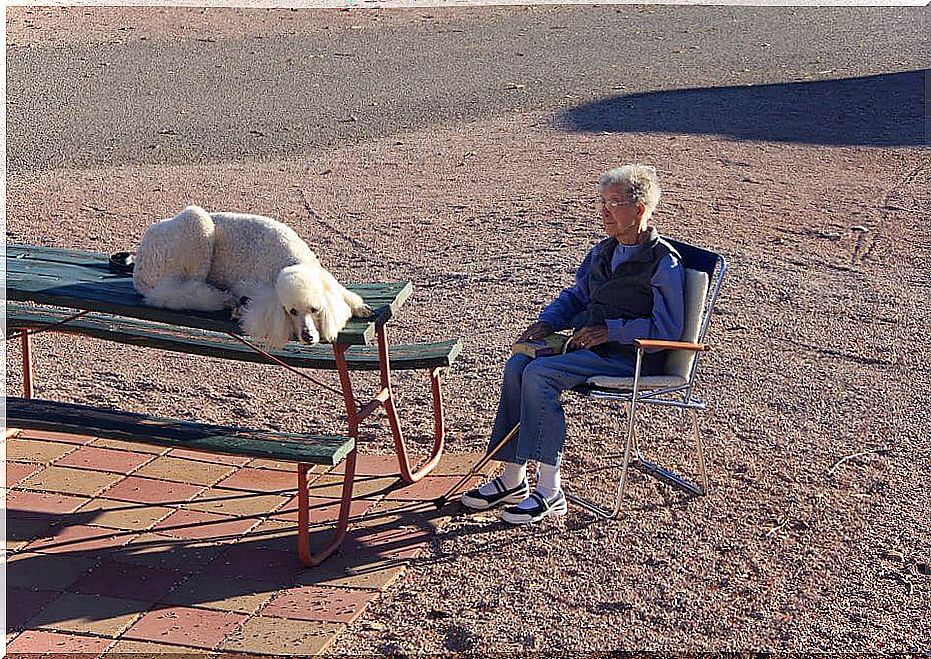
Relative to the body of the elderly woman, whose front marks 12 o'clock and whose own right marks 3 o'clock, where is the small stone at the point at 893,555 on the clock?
The small stone is roughly at 8 o'clock from the elderly woman.

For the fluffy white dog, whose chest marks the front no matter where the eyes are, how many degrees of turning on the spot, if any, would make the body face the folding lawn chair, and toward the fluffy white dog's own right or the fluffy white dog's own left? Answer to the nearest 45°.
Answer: approximately 45° to the fluffy white dog's own left

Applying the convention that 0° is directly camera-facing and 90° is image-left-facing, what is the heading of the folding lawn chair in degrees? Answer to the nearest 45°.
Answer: approximately 45°

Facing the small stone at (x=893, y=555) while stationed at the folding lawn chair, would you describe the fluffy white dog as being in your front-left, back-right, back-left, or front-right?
back-right

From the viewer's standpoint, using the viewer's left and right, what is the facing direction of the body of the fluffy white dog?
facing the viewer and to the right of the viewer

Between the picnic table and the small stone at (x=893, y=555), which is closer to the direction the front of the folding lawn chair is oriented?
the picnic table

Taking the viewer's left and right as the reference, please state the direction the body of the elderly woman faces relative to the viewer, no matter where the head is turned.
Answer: facing the viewer and to the left of the viewer

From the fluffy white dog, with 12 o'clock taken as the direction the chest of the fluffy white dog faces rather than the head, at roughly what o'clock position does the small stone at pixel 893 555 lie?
The small stone is roughly at 11 o'clock from the fluffy white dog.

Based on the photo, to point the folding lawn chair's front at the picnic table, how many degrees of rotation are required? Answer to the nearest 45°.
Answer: approximately 45° to its right

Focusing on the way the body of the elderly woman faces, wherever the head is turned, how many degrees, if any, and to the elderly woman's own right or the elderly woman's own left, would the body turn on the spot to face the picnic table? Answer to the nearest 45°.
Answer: approximately 45° to the elderly woman's own right

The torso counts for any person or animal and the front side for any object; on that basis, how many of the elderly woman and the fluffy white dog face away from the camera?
0

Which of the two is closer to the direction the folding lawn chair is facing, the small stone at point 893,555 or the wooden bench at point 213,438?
the wooden bench
